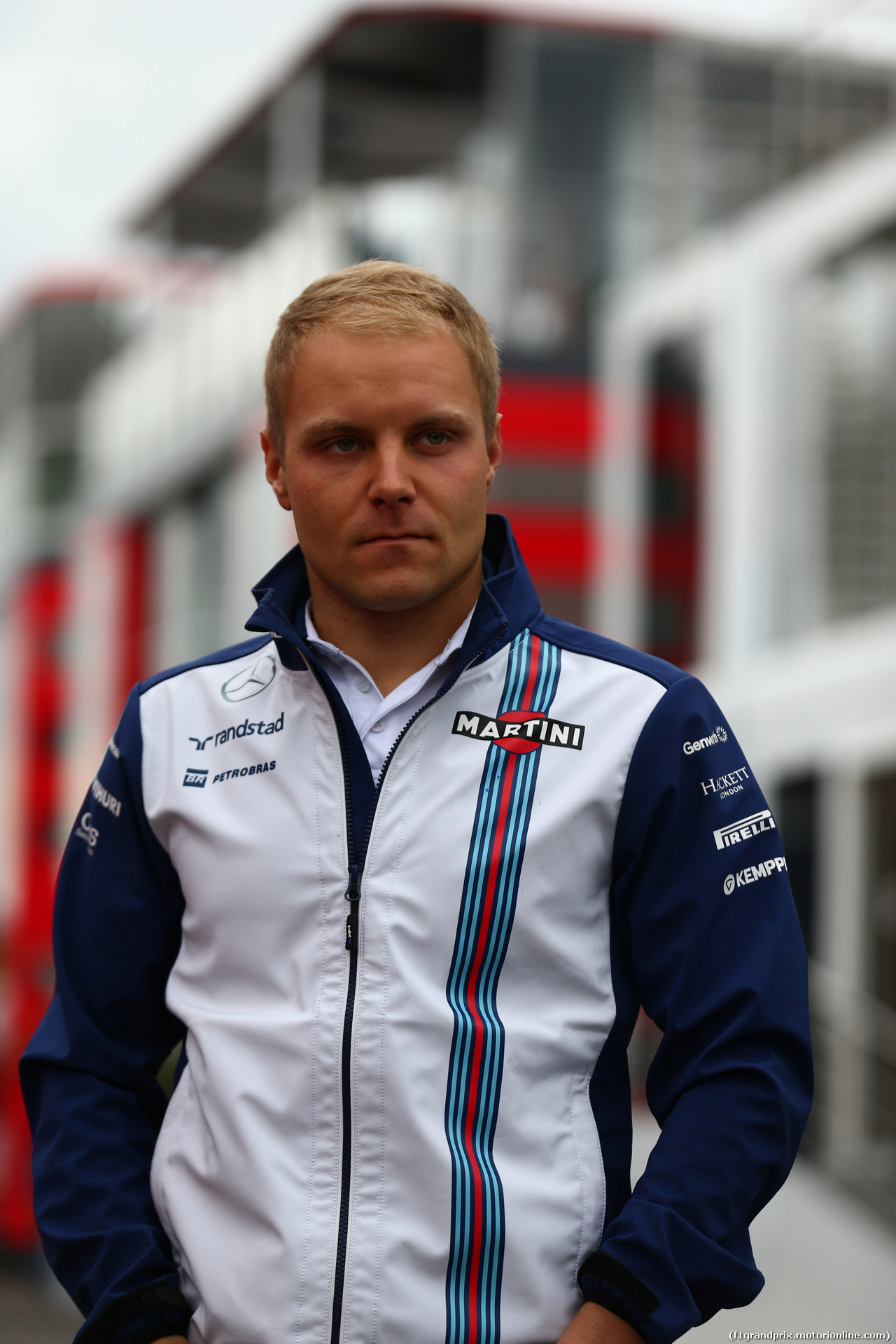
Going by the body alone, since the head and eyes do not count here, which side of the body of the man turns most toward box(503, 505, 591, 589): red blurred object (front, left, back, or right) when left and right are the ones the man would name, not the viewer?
back

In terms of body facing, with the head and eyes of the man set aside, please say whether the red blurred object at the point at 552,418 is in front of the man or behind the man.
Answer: behind

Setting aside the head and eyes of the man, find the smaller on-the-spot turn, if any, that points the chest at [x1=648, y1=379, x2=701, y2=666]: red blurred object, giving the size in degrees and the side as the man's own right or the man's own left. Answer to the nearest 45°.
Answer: approximately 180°

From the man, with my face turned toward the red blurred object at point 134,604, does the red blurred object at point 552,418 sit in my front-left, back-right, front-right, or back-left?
front-right

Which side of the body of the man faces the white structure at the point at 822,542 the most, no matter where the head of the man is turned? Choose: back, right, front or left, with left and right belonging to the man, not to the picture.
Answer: back

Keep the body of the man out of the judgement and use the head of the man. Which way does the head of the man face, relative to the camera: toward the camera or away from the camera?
toward the camera

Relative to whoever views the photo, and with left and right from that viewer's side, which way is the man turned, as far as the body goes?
facing the viewer
